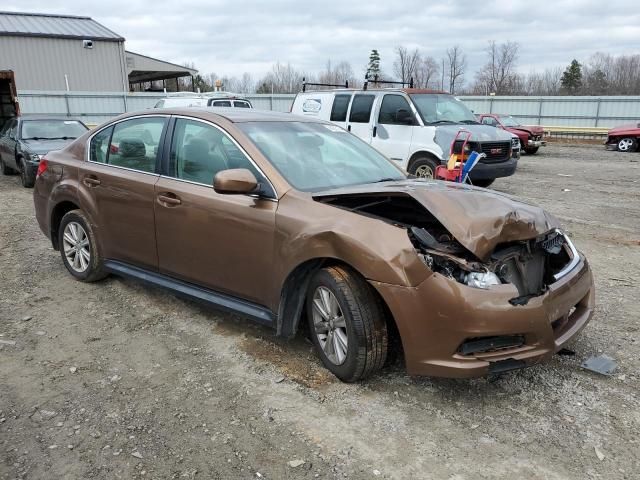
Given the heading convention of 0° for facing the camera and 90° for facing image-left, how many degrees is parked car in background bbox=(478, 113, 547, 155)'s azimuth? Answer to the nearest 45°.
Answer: approximately 315°

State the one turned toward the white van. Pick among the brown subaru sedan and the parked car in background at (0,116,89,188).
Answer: the parked car in background

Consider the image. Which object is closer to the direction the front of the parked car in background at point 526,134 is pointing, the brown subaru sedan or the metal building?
the brown subaru sedan

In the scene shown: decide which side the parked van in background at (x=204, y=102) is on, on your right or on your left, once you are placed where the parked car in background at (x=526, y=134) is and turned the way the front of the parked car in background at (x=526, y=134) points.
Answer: on your right

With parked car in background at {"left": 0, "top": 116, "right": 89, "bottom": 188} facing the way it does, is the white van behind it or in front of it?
in front

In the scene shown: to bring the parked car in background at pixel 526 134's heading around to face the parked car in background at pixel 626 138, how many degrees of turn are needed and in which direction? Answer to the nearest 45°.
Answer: approximately 45° to its left

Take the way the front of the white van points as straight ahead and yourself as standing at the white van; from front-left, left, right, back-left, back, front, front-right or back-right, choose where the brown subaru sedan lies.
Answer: front-right

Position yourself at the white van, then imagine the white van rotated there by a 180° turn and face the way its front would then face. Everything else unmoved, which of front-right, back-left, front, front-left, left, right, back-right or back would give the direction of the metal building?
front

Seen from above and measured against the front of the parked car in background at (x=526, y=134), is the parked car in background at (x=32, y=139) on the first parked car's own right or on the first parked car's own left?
on the first parked car's own right
